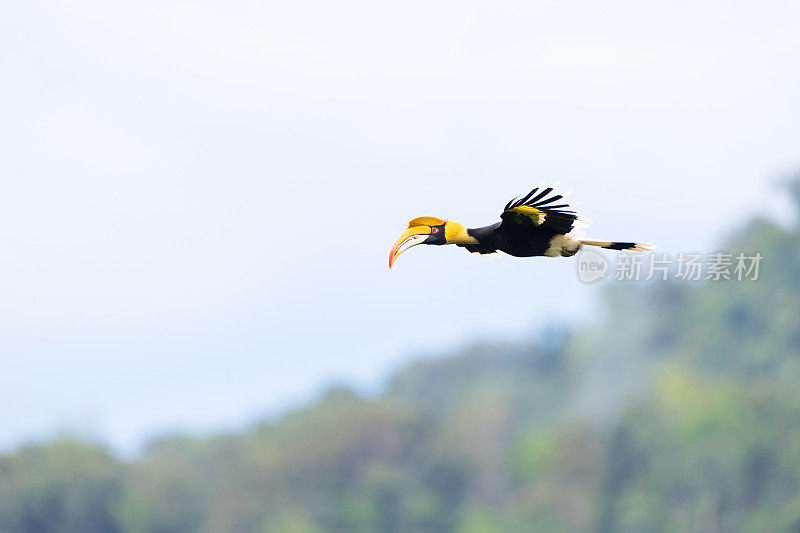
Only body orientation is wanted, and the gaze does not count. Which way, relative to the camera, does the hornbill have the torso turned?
to the viewer's left
